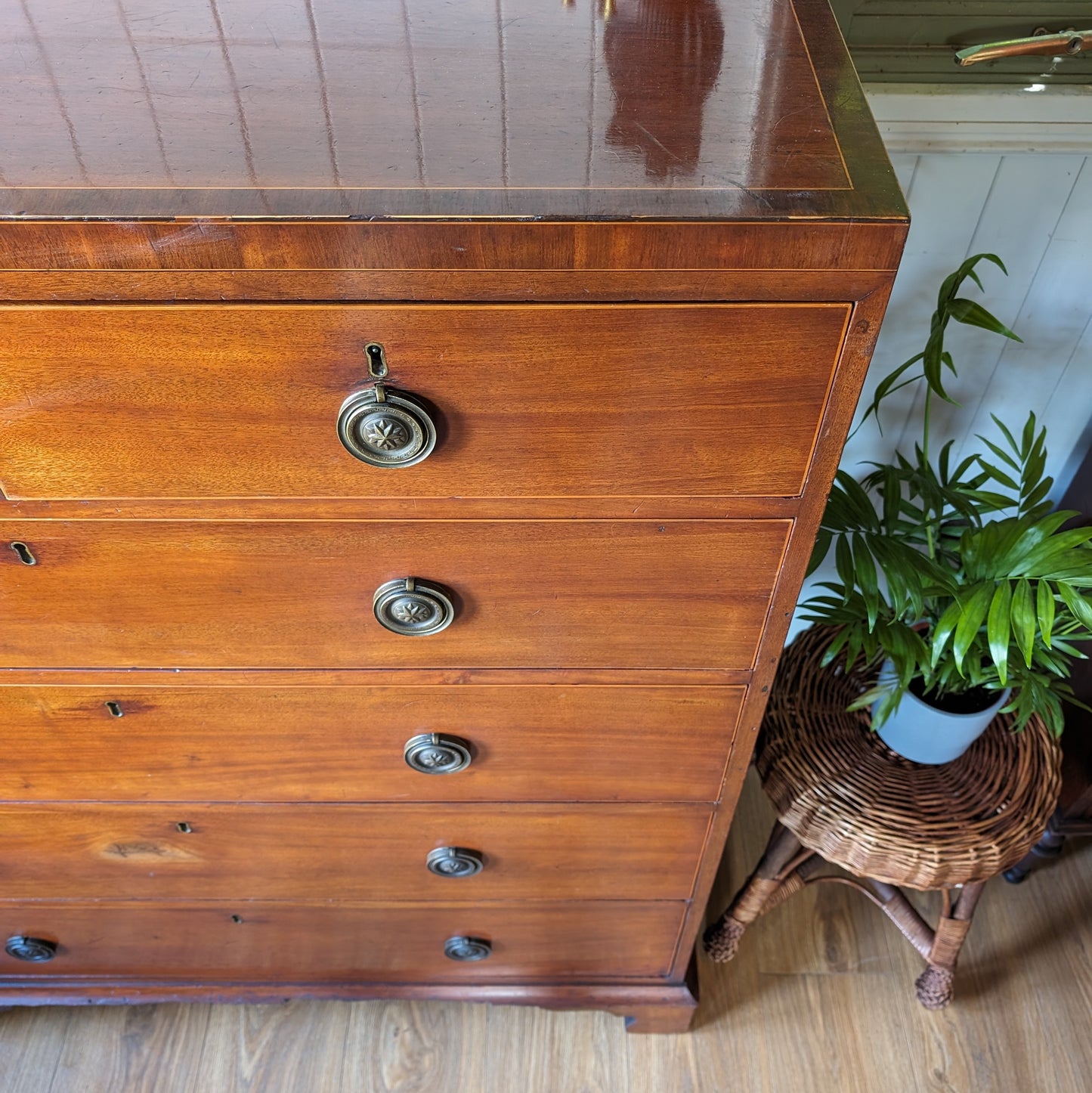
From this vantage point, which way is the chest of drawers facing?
toward the camera

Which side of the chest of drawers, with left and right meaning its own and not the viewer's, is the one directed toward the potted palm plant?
left

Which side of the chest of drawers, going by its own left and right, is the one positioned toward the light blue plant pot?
left
